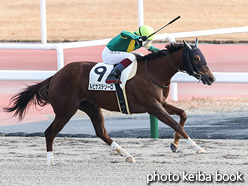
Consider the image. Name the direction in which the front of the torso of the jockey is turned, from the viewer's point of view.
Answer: to the viewer's right

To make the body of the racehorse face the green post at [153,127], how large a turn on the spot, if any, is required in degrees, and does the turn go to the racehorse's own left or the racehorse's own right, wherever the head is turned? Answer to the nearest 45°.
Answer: approximately 90° to the racehorse's own left

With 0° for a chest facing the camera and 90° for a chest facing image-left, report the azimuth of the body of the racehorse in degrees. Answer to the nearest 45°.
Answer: approximately 270°
